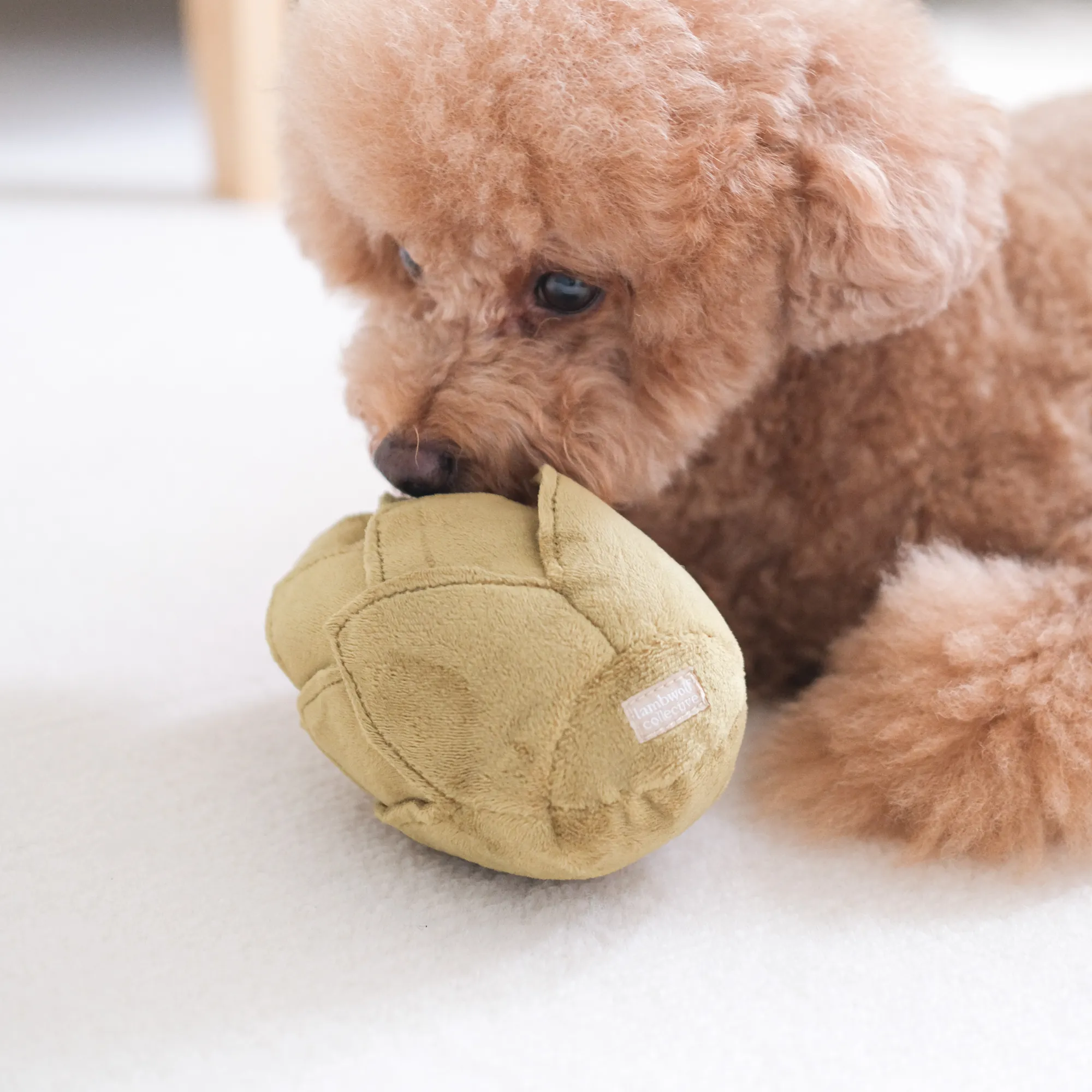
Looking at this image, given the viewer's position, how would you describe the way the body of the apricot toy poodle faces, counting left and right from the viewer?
facing the viewer and to the left of the viewer
